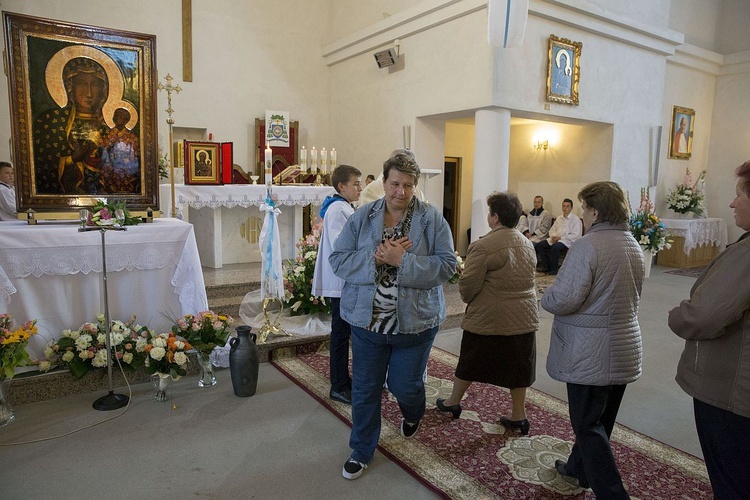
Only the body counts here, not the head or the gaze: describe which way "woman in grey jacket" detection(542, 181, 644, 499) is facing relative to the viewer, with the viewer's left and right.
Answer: facing away from the viewer and to the left of the viewer

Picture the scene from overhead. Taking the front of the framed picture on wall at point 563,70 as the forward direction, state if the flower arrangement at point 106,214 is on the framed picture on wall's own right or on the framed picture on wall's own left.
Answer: on the framed picture on wall's own right

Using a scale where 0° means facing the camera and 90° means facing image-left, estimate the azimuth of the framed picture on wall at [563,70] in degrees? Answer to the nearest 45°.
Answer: approximately 315°

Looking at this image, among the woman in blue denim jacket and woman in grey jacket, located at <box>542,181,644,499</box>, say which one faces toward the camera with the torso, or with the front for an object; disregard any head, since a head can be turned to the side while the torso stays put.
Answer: the woman in blue denim jacket

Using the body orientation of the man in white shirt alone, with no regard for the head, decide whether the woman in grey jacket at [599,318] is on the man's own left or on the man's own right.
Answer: on the man's own left

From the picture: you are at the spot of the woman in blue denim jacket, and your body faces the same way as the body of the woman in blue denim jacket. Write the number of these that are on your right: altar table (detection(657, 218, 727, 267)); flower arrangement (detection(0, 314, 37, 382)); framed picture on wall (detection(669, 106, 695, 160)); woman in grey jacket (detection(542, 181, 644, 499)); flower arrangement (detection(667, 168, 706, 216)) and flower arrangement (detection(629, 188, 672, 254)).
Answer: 1

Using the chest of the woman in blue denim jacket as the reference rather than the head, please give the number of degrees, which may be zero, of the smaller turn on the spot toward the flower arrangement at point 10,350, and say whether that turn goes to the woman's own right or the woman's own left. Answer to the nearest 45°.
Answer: approximately 90° to the woman's own right

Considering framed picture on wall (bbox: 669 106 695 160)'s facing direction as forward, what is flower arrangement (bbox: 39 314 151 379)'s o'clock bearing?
The flower arrangement is roughly at 2 o'clock from the framed picture on wall.

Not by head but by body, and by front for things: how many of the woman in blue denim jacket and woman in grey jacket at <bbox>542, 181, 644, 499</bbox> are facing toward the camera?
1

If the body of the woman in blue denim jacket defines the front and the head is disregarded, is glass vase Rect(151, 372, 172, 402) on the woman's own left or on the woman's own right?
on the woman's own right

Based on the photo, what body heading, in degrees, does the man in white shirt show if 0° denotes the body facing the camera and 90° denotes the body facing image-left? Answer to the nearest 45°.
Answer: approximately 45°

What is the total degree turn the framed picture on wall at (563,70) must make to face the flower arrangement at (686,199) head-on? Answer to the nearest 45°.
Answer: approximately 90° to its left

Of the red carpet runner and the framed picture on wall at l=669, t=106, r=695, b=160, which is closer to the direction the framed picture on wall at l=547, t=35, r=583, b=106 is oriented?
the red carpet runner

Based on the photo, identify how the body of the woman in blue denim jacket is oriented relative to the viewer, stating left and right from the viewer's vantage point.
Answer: facing the viewer

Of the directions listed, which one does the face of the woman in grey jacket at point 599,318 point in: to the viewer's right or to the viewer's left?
to the viewer's left

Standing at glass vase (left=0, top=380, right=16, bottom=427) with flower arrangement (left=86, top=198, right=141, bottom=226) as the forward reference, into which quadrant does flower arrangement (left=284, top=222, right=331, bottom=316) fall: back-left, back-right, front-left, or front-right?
front-right

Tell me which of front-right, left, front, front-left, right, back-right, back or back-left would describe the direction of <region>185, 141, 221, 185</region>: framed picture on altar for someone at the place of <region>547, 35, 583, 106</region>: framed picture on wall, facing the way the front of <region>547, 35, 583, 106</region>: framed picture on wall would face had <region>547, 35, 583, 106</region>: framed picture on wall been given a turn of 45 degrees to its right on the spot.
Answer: front-right

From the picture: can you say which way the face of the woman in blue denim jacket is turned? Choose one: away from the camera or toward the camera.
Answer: toward the camera
